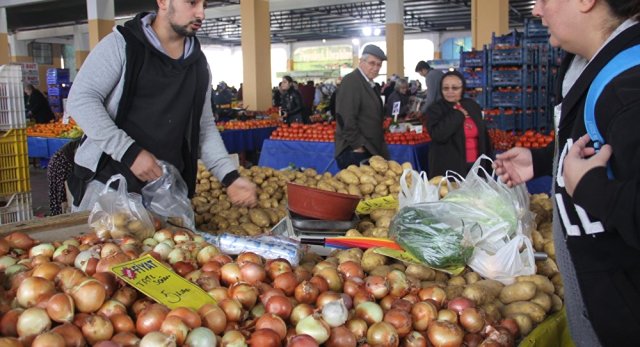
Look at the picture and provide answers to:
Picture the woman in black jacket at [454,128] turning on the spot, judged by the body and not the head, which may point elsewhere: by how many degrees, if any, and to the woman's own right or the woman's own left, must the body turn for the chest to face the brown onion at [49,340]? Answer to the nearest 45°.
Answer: approximately 45° to the woman's own right

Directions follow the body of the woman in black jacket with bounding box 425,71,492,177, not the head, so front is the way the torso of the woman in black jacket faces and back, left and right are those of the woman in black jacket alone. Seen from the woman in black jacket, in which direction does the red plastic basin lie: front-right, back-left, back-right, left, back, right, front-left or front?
front-right

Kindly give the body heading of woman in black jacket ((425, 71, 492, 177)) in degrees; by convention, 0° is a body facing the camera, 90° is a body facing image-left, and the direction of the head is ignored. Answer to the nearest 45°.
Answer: approximately 315°

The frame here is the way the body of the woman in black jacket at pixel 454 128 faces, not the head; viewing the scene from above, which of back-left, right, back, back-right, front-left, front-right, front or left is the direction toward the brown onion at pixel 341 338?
front-right

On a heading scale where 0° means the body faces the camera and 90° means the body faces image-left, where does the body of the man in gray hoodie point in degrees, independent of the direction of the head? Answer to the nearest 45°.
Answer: approximately 315°

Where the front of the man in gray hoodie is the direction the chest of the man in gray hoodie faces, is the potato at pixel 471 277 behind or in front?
in front

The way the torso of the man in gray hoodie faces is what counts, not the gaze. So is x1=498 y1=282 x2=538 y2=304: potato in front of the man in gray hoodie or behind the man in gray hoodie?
in front

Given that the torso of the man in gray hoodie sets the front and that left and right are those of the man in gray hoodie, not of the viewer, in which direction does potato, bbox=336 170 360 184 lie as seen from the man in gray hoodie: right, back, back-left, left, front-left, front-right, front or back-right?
left

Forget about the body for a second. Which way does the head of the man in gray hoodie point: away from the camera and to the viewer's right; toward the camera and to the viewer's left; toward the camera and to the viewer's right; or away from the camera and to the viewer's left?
toward the camera and to the viewer's right

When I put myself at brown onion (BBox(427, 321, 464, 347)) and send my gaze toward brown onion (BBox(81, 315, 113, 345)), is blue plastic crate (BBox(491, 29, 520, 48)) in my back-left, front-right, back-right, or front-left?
back-right
